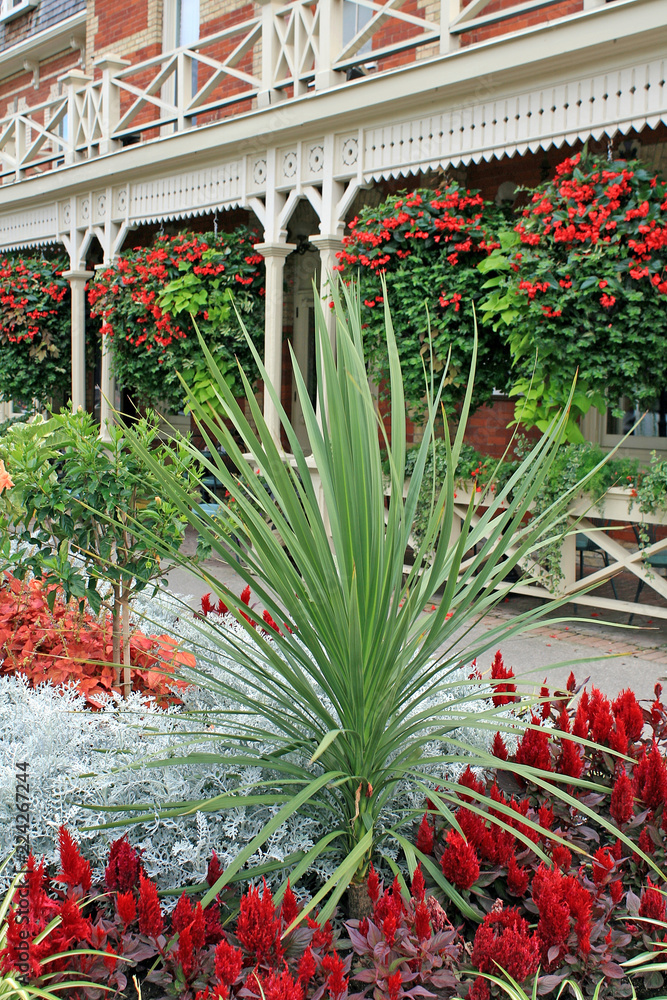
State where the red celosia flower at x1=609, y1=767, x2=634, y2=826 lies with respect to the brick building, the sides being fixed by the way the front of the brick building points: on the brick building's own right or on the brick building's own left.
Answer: on the brick building's own left

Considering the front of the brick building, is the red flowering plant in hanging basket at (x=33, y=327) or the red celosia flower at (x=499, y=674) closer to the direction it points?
the red celosia flower

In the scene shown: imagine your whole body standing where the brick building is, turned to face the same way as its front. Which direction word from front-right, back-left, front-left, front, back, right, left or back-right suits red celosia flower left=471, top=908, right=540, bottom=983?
front-left

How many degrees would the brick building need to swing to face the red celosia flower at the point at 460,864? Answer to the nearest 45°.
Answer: approximately 45° to its left

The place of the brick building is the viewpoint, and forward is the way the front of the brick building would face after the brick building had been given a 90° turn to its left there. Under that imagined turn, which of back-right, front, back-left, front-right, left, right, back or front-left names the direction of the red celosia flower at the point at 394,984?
front-right

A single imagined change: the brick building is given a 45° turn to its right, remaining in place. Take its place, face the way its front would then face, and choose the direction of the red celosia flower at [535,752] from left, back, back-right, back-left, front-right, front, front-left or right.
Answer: left

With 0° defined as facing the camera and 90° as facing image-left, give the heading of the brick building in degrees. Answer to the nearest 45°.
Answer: approximately 45°

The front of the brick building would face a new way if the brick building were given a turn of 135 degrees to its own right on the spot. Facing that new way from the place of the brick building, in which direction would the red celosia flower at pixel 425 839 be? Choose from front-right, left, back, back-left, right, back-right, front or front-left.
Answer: back

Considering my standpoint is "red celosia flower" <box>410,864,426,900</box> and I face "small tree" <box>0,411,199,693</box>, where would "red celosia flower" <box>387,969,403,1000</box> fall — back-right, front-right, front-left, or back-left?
back-left

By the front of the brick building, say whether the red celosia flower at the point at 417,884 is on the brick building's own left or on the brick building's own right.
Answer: on the brick building's own left

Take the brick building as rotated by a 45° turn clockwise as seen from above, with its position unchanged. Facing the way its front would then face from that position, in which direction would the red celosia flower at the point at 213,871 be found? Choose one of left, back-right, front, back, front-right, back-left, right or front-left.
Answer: left
